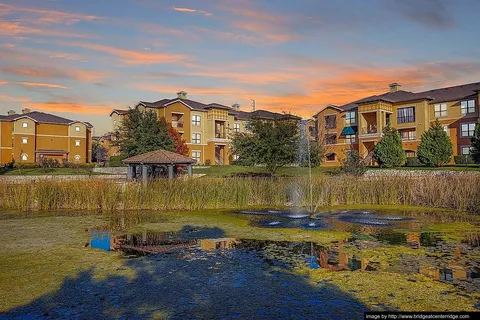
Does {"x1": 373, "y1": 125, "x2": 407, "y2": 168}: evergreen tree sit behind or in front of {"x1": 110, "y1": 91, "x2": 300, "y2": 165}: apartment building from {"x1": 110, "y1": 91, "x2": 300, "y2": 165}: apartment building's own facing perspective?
in front

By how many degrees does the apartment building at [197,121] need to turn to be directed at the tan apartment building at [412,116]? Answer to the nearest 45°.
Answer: approximately 45° to its left

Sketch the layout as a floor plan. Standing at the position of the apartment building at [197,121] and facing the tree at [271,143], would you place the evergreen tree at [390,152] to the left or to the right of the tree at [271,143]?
left

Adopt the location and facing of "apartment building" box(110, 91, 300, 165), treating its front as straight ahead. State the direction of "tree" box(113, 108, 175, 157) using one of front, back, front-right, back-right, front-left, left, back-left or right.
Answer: front-right

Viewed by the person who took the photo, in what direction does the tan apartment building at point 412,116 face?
facing the viewer and to the left of the viewer

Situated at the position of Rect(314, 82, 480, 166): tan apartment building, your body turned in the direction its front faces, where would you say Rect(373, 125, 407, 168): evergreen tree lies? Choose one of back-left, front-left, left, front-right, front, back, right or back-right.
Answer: front-left

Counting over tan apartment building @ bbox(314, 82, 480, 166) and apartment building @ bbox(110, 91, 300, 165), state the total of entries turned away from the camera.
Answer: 0
